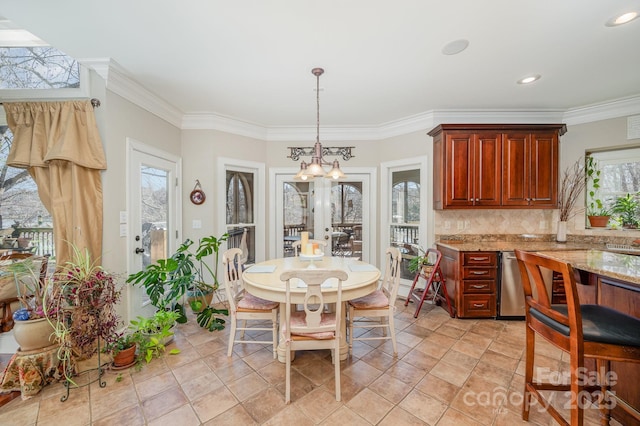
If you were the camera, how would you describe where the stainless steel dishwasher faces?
facing the viewer

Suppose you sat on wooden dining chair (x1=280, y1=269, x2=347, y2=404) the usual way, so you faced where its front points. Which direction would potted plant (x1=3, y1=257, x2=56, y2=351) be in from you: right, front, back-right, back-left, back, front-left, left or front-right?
left

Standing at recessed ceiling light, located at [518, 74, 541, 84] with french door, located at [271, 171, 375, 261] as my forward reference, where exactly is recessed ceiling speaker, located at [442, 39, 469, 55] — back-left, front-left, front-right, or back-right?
front-left

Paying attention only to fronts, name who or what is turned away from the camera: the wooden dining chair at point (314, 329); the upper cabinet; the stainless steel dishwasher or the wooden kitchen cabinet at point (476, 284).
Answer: the wooden dining chair

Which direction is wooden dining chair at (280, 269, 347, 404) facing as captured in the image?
away from the camera

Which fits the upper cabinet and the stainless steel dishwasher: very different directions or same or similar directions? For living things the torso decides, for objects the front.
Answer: same or similar directions

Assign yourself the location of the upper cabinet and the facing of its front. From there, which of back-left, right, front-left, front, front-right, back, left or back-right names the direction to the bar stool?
front

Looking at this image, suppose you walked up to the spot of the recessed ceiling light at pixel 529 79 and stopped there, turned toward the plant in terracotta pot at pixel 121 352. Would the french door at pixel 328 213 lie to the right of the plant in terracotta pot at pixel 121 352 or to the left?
right

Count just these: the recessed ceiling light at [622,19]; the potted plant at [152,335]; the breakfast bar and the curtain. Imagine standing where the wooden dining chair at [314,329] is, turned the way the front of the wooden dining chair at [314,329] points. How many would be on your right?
2

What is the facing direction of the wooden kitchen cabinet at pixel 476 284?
toward the camera

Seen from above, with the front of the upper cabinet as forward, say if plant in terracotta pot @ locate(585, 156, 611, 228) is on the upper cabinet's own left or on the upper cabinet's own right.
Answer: on the upper cabinet's own left

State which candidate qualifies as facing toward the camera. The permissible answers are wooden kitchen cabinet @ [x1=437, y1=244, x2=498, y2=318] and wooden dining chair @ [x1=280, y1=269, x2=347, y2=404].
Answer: the wooden kitchen cabinet

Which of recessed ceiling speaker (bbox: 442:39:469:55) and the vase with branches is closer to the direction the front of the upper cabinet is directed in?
the recessed ceiling speaker

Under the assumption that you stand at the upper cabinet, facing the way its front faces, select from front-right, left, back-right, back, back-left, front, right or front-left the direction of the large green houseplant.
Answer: front-right

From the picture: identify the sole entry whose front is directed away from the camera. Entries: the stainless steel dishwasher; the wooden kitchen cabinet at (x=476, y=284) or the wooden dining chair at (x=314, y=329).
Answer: the wooden dining chair

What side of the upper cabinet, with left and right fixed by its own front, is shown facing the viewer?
front
